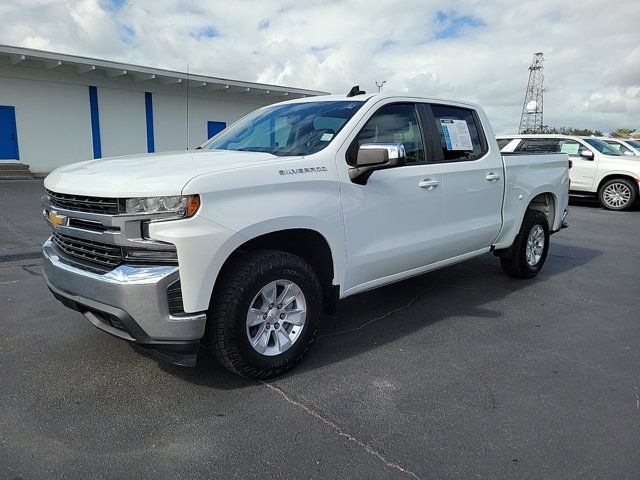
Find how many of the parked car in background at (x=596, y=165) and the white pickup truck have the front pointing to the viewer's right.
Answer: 1

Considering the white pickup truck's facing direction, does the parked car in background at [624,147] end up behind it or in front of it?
behind

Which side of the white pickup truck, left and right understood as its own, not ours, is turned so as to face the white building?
right

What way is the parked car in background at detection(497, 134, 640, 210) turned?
to the viewer's right

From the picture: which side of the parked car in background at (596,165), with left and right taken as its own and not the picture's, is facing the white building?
back

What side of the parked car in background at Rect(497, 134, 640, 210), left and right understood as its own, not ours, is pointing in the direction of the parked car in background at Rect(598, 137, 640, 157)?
left

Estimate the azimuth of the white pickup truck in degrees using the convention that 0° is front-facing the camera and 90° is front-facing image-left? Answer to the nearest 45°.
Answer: approximately 45°

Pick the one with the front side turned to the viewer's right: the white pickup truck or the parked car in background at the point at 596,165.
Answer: the parked car in background

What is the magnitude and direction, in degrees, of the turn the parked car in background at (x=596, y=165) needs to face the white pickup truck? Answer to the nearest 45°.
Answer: approximately 90° to its right

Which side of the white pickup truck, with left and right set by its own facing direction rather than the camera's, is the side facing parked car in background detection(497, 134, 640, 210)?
back
